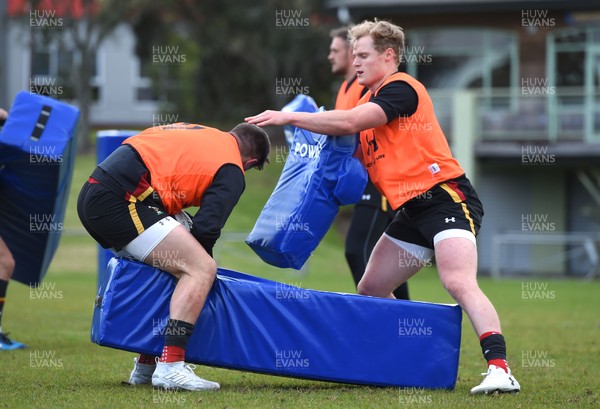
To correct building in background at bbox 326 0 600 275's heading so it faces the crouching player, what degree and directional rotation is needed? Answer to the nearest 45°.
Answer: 0° — it already faces them

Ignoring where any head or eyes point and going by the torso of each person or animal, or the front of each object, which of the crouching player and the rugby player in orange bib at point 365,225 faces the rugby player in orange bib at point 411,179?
the crouching player

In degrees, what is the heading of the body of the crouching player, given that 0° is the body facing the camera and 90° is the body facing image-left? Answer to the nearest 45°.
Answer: approximately 270°

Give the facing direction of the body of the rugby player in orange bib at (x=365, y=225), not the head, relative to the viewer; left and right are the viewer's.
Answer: facing to the left of the viewer

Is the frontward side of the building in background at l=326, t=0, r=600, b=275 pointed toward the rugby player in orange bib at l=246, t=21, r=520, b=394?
yes

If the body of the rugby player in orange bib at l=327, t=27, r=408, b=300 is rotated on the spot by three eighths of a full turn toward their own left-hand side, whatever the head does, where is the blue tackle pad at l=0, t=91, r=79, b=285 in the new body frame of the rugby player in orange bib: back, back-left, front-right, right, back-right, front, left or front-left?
back-right

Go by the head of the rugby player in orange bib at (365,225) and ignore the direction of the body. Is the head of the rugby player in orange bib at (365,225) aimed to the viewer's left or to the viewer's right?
to the viewer's left

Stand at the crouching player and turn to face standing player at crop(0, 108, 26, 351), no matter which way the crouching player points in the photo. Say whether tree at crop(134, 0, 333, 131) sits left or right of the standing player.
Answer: right

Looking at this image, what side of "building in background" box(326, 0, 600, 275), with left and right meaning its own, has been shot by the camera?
front
